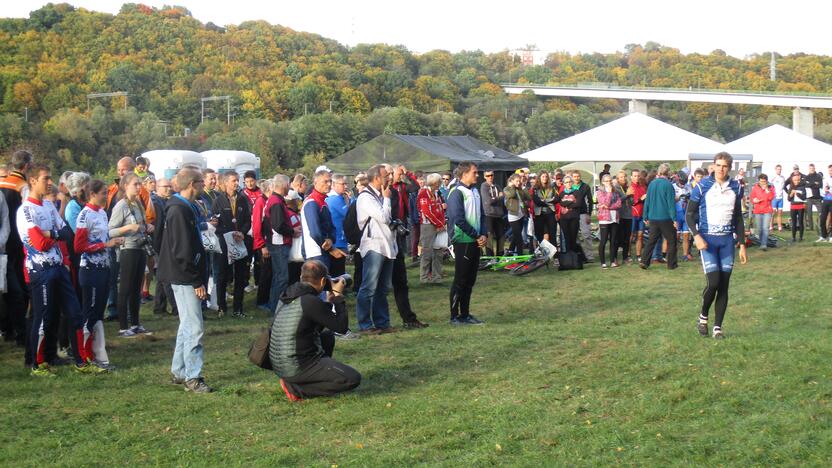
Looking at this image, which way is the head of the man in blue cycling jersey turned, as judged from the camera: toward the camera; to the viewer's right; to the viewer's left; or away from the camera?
toward the camera

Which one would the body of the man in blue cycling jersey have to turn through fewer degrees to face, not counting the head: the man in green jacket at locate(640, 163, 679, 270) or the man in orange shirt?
the man in orange shirt

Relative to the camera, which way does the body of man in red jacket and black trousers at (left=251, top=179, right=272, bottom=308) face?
to the viewer's right

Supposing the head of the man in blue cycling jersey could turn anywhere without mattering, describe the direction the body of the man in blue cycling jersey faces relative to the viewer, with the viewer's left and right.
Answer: facing the viewer

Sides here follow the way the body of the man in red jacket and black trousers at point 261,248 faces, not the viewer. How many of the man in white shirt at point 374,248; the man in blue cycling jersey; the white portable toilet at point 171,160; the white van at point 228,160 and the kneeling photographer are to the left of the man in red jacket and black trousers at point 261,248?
2

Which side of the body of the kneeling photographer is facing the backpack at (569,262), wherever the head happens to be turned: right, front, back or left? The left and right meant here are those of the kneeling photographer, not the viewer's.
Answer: front

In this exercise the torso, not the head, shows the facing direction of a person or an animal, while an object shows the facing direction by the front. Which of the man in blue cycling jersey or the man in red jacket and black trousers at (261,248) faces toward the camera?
the man in blue cycling jersey

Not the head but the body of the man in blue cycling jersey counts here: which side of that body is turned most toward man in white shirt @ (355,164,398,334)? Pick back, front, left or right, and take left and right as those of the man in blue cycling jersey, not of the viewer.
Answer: right

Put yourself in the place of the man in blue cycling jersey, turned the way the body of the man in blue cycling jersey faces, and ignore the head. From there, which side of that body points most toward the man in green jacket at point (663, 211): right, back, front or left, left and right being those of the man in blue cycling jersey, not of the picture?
back

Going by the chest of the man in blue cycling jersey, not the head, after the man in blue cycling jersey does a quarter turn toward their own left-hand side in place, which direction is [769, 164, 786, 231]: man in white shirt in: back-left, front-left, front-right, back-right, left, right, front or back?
left

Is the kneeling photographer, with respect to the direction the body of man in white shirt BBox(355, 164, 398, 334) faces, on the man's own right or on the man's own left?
on the man's own right

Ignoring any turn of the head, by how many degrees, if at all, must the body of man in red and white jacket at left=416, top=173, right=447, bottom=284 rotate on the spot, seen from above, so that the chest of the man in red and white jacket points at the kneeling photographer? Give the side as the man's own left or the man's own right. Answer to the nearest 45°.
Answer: approximately 45° to the man's own right

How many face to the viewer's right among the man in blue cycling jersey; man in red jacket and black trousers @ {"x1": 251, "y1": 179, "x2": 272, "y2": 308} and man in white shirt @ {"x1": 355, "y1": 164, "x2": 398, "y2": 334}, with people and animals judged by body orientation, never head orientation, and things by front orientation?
2

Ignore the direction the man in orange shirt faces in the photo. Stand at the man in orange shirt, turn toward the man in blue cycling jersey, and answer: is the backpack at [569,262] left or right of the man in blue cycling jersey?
left

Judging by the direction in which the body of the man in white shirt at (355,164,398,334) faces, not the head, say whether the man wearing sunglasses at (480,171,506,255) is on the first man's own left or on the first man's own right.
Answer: on the first man's own left

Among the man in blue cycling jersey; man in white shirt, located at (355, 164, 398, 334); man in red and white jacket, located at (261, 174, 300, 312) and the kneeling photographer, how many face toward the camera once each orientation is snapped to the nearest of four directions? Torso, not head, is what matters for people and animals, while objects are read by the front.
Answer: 1

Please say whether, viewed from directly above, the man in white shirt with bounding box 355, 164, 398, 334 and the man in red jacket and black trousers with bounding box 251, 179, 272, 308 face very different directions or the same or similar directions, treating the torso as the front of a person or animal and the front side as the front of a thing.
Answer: same or similar directions
